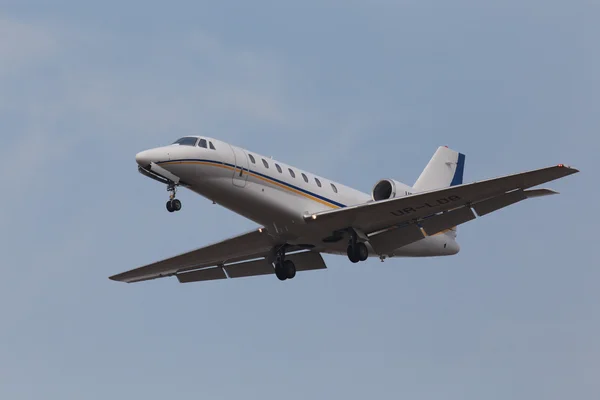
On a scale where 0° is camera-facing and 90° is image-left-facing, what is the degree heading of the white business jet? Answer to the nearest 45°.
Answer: approximately 45°
